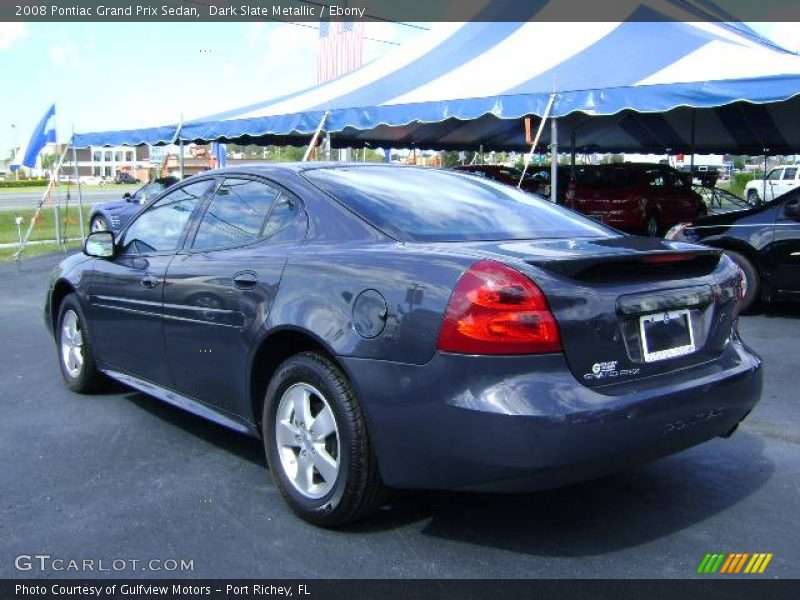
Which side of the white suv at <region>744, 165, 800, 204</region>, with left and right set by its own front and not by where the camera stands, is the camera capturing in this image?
left

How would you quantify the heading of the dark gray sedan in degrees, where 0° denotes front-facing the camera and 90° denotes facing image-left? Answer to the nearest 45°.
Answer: approximately 135°

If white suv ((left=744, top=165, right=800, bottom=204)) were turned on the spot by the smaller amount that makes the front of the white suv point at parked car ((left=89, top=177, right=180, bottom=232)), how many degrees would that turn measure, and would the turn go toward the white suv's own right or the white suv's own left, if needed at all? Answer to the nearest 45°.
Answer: approximately 45° to the white suv's own left

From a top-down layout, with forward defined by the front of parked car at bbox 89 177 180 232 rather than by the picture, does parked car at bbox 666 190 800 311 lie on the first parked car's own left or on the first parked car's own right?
on the first parked car's own left

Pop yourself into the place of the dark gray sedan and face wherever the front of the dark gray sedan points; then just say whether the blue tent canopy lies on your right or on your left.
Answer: on your right

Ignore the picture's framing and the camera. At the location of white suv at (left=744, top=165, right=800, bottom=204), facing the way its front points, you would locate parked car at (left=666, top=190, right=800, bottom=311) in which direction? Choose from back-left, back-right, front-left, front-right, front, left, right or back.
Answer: left

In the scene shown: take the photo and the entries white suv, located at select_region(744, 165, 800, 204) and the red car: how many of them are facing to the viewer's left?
1

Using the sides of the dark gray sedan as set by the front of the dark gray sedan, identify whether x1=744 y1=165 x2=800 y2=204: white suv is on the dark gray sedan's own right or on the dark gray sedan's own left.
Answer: on the dark gray sedan's own right
